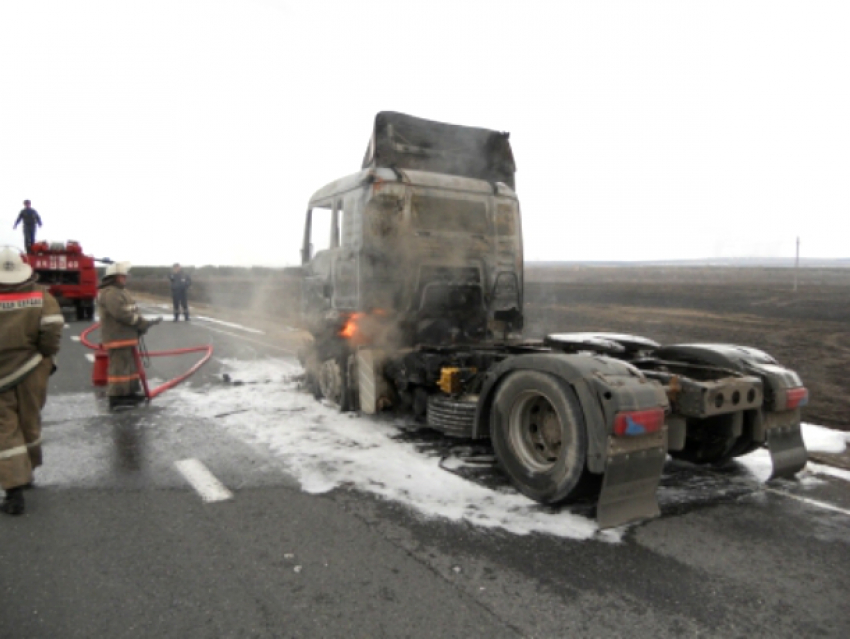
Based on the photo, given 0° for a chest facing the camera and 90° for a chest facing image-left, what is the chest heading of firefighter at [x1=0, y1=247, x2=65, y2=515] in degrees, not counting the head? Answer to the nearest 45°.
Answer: approximately 180°

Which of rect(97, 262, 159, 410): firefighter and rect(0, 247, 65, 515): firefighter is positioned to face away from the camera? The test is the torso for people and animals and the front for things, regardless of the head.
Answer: rect(0, 247, 65, 515): firefighter

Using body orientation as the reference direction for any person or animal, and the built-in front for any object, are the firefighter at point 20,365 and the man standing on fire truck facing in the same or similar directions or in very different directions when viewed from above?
very different directions

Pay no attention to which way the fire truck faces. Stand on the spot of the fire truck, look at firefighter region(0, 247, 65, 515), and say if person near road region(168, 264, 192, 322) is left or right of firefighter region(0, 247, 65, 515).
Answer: left

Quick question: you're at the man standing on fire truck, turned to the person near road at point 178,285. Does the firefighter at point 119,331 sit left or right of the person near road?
right

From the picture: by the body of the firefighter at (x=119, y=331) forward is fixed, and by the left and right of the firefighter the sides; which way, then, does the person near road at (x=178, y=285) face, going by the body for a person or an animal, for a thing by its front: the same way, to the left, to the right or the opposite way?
to the right

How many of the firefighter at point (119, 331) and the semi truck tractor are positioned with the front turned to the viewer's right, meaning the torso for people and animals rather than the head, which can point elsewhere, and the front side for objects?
1

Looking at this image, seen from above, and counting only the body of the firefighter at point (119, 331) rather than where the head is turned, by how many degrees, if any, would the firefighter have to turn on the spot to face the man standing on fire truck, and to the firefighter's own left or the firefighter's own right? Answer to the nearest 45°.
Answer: approximately 90° to the firefighter's own left

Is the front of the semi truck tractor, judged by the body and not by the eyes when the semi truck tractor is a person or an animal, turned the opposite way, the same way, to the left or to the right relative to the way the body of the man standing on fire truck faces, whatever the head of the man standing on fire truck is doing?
the opposite way

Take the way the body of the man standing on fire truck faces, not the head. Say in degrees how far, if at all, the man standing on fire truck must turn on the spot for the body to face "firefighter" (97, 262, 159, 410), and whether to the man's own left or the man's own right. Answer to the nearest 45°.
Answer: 0° — they already face them

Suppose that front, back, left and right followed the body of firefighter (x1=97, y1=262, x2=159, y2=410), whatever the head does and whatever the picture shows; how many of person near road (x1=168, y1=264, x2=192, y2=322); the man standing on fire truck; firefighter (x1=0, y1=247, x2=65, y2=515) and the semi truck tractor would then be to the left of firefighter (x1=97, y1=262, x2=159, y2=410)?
2

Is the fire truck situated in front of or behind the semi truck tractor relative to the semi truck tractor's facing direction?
in front

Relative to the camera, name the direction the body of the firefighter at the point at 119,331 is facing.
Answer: to the viewer's right

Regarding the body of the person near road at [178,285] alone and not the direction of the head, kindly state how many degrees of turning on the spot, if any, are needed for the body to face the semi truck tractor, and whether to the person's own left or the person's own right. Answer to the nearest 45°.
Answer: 0° — they already face it

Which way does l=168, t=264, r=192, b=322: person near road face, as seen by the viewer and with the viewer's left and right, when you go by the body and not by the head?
facing the viewer
